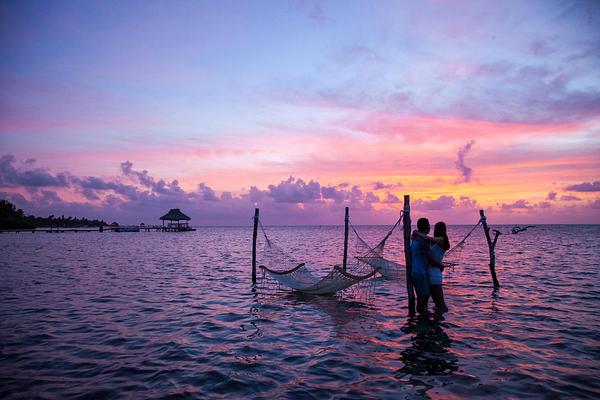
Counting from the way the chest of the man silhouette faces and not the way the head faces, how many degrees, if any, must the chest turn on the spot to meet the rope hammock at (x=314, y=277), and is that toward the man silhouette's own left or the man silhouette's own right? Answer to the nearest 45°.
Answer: approximately 135° to the man silhouette's own left

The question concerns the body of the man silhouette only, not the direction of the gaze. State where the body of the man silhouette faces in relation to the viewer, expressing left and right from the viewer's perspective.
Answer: facing to the right of the viewer

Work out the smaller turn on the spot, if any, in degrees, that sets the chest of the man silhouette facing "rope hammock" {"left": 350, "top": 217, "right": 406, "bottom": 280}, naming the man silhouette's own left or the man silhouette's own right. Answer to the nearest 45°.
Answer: approximately 90° to the man silhouette's own left

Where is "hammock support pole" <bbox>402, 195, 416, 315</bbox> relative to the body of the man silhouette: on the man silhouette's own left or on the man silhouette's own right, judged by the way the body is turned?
on the man silhouette's own left
